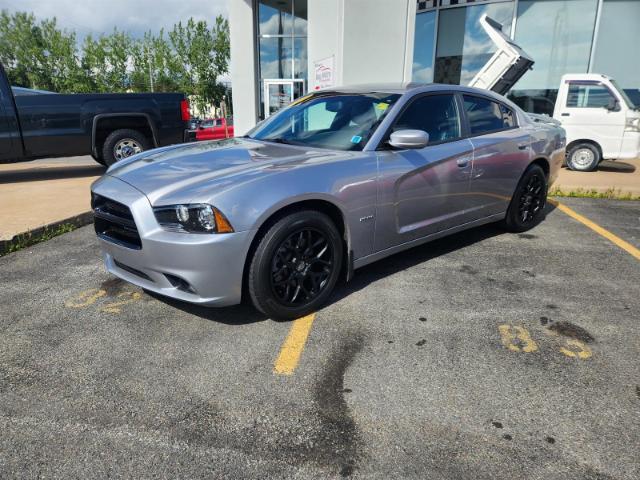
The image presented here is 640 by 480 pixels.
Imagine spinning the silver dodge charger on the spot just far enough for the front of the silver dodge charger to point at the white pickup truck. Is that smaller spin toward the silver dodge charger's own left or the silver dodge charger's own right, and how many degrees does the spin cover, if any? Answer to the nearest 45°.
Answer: approximately 180°

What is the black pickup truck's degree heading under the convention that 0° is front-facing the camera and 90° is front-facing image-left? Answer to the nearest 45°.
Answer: approximately 90°

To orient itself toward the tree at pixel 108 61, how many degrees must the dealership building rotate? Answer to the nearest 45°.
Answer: approximately 135° to its right

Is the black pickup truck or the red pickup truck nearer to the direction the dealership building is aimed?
the black pickup truck

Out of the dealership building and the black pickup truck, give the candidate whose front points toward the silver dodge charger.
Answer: the dealership building

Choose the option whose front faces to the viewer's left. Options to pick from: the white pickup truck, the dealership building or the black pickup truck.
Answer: the black pickup truck

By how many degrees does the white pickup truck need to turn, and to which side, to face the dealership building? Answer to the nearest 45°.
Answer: approximately 135° to its left

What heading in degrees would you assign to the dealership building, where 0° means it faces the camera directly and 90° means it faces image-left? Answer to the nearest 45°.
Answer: approximately 0°

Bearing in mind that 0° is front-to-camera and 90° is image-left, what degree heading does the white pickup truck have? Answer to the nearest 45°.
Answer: approximately 270°

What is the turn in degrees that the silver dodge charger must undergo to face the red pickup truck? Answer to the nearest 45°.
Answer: approximately 135° to its right

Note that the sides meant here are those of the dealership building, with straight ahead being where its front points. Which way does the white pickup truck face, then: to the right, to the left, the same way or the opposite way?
to the left

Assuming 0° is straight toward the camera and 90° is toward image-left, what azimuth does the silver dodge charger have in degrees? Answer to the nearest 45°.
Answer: approximately 45°

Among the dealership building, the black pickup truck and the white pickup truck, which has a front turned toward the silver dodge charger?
the dealership building
